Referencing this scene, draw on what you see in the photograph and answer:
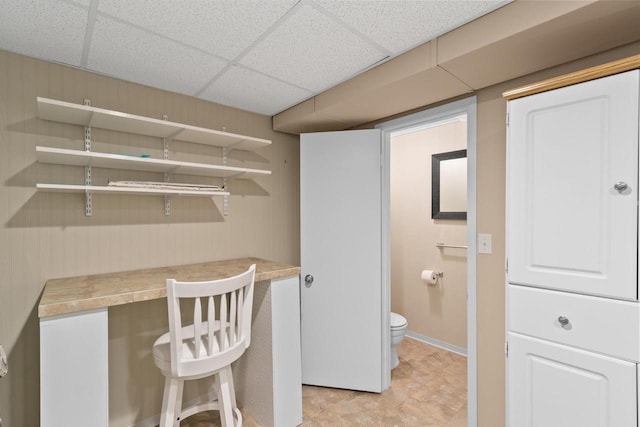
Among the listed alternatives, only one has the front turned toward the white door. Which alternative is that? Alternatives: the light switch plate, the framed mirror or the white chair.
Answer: the framed mirror

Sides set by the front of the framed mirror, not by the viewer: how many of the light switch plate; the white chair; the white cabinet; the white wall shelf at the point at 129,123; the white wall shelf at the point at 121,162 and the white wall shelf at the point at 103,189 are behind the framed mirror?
0

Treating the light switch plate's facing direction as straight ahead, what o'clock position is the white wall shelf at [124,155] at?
The white wall shelf is roughly at 2 o'clock from the light switch plate.

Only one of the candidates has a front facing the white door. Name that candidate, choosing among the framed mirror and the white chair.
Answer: the framed mirror

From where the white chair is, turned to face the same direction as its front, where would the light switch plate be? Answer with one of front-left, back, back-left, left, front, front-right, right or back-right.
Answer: back-right

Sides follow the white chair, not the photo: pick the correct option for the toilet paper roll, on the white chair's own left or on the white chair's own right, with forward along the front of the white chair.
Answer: on the white chair's own right

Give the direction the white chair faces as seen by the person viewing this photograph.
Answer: facing away from the viewer and to the left of the viewer

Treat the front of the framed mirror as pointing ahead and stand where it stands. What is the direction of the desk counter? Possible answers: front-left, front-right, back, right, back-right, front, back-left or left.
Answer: front

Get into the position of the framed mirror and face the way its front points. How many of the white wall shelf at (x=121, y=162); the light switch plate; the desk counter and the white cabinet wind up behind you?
0

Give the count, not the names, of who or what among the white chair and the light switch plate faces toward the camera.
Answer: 1

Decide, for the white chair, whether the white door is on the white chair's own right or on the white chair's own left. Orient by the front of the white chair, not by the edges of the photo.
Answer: on the white chair's own right

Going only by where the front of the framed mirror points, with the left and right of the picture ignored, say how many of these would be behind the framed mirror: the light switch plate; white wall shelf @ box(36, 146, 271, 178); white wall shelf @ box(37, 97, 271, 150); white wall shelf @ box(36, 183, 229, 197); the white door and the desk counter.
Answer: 0

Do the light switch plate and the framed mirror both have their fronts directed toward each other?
no

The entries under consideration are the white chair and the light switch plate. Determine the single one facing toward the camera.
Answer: the light switch plate

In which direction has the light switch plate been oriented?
toward the camera
